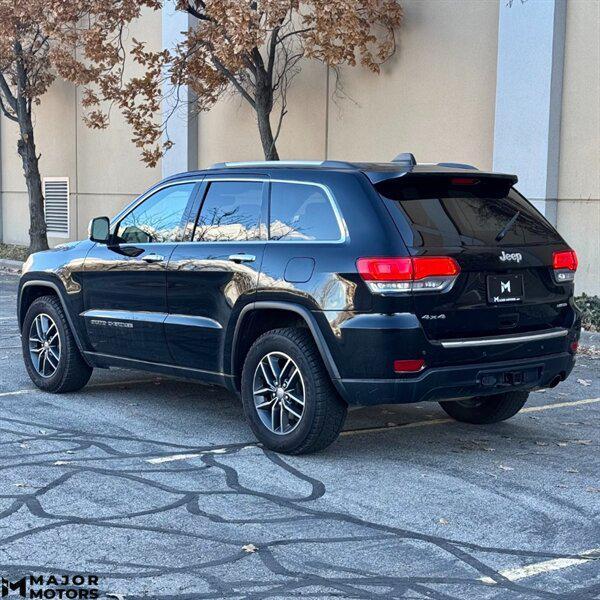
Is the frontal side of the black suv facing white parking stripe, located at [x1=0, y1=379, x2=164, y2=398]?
yes

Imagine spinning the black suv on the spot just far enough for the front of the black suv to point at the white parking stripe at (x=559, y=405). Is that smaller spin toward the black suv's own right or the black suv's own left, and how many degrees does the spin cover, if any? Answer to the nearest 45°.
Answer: approximately 90° to the black suv's own right

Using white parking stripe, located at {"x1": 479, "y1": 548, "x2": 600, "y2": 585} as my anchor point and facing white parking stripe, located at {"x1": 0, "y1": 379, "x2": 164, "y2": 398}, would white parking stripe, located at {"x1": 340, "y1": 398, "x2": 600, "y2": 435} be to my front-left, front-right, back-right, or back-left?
front-right

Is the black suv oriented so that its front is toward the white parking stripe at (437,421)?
no

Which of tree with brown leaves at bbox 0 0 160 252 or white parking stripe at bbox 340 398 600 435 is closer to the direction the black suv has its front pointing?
the tree with brown leaves

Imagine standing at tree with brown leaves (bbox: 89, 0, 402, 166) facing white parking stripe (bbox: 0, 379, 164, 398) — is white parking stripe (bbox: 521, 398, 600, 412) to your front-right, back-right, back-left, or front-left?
front-left

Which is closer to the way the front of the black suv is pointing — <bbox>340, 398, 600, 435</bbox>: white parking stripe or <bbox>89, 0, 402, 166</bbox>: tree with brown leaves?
the tree with brown leaves

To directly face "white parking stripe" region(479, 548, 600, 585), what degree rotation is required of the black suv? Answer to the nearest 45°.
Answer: approximately 135° to its left

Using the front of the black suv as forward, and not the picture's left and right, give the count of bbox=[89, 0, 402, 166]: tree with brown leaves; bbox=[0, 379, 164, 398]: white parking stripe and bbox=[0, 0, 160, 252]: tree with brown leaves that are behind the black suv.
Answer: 0

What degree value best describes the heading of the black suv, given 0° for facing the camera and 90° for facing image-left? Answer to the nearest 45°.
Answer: approximately 135°

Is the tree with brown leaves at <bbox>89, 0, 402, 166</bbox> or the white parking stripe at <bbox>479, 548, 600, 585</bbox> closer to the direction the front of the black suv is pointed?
the tree with brown leaves

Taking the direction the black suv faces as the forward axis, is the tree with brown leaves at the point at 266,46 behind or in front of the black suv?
in front
